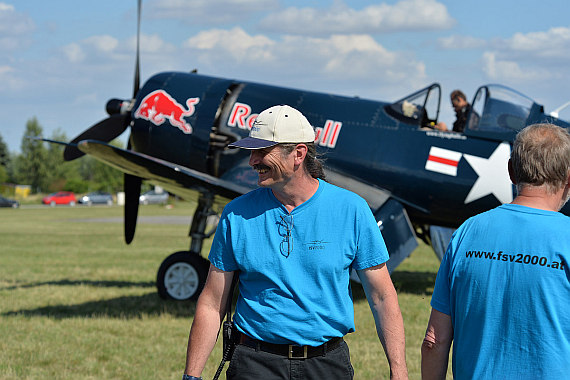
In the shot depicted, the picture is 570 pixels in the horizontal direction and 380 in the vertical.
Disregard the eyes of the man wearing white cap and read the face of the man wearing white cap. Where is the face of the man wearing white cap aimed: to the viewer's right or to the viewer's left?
to the viewer's left

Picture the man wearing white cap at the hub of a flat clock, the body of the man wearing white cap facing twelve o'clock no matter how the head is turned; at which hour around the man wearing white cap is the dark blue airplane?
The dark blue airplane is roughly at 6 o'clock from the man wearing white cap.

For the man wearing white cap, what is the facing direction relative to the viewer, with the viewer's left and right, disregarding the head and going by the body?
facing the viewer
